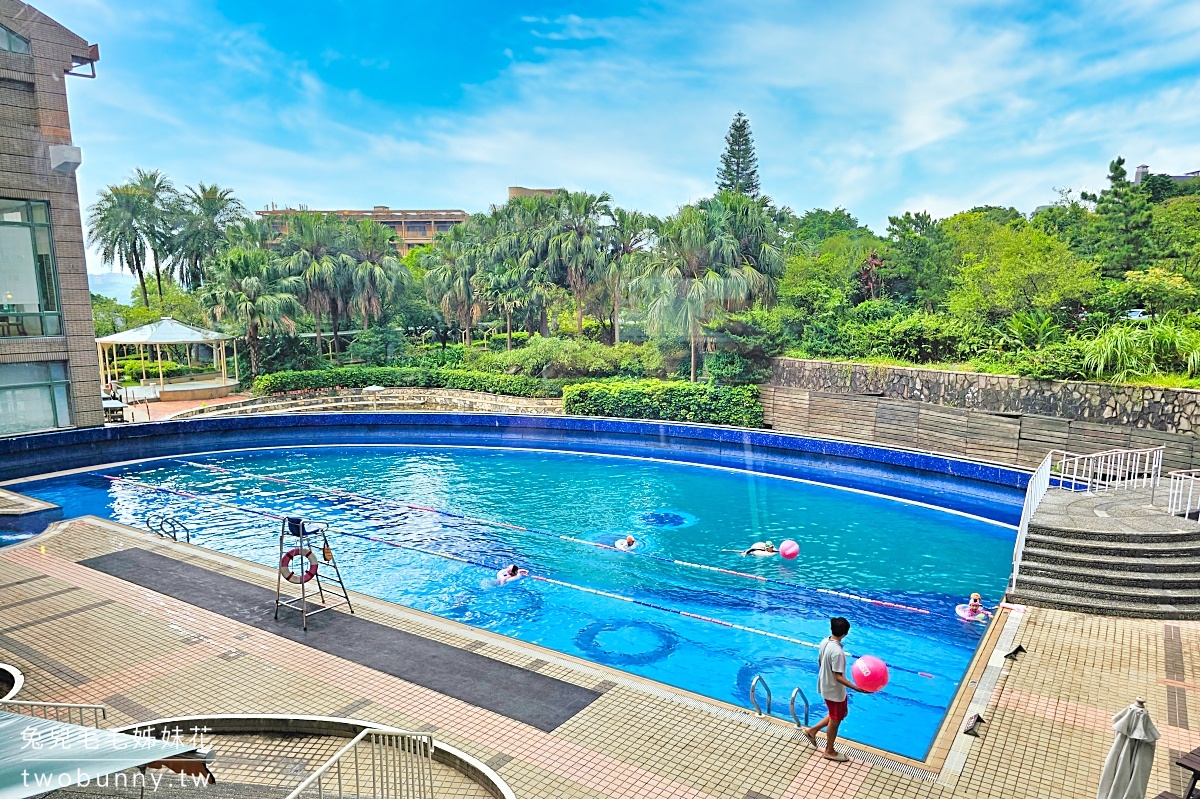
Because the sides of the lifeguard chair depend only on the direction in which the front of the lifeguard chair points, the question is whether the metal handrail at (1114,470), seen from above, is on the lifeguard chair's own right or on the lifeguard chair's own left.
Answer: on the lifeguard chair's own right

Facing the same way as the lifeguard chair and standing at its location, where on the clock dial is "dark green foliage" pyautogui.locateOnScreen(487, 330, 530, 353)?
The dark green foliage is roughly at 11 o'clock from the lifeguard chair.

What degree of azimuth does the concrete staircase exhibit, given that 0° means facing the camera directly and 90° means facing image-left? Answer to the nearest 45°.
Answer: approximately 0°

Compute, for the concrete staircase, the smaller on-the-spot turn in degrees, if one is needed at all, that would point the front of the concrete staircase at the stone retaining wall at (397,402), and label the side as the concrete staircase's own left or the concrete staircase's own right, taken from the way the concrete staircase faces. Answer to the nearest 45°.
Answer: approximately 90° to the concrete staircase's own right

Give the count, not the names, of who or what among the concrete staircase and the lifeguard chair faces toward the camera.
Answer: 1

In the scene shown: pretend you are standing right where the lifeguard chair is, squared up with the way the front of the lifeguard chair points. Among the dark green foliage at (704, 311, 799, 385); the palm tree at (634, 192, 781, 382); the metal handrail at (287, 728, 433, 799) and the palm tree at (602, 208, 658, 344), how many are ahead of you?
3

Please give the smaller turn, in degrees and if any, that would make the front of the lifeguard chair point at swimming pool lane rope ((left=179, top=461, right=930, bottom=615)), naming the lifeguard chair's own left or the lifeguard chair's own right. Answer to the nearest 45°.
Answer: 0° — it already faces it

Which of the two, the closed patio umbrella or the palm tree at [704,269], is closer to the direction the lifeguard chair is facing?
the palm tree

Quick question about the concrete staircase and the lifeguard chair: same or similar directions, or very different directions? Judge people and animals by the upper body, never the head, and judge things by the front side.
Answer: very different directions

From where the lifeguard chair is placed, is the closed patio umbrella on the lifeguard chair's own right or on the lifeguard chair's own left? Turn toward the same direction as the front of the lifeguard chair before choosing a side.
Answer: on the lifeguard chair's own right

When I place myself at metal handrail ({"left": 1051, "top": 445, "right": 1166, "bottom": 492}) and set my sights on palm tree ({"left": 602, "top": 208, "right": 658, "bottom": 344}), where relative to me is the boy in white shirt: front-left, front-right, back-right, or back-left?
back-left

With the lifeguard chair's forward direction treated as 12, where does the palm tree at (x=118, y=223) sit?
The palm tree is roughly at 10 o'clock from the lifeguard chair.

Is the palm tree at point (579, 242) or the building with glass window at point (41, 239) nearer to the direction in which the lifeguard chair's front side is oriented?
the palm tree

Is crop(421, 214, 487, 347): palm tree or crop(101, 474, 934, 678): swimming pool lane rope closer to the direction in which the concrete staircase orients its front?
the swimming pool lane rope
